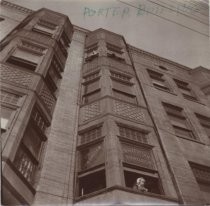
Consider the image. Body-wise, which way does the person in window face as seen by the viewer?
toward the camera
